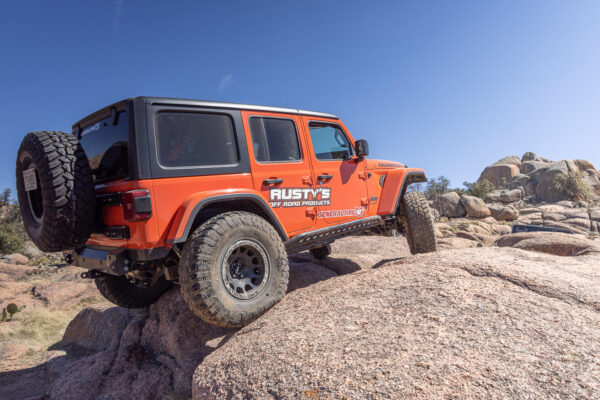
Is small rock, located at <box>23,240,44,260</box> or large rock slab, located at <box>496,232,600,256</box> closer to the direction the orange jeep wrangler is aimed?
the large rock slab

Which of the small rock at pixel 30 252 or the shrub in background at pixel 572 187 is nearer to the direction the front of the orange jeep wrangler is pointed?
the shrub in background

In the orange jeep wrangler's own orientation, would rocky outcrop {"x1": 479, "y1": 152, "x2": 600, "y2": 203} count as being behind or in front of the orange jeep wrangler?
in front

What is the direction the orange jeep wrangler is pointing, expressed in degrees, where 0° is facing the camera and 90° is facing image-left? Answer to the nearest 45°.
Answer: approximately 225°

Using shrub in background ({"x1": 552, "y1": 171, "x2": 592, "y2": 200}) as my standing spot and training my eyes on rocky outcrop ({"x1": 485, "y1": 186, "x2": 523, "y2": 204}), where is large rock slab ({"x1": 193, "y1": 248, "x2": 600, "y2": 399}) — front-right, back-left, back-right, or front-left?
front-left

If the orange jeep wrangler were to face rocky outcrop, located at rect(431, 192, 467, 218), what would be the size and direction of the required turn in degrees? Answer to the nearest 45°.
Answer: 0° — it already faces it

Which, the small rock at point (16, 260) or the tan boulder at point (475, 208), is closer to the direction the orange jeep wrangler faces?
the tan boulder

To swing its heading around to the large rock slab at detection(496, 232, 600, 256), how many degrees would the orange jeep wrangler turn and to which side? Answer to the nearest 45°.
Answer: approximately 45° to its right

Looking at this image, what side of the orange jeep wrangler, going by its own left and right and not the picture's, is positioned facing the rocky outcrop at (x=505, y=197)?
front
